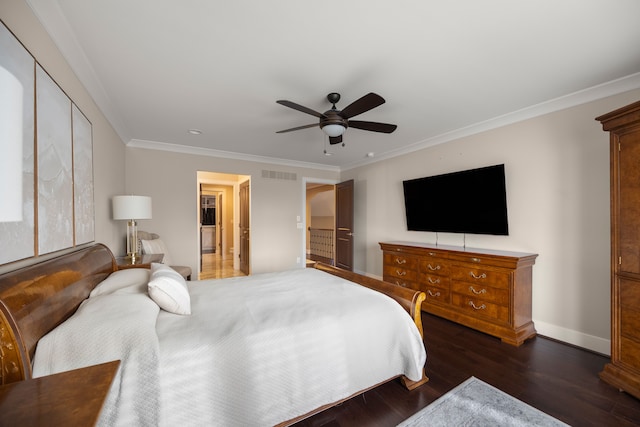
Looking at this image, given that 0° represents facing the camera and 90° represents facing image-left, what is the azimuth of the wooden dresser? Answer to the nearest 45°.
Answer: approximately 45°

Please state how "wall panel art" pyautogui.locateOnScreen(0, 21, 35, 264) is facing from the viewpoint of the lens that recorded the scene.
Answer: facing to the right of the viewer

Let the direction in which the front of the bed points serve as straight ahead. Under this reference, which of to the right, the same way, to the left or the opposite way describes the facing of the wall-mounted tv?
the opposite way

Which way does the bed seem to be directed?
to the viewer's right

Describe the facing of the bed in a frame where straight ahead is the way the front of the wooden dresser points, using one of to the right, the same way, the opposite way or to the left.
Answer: the opposite way

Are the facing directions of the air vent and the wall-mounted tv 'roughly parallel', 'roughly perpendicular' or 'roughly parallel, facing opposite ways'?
roughly perpendicular

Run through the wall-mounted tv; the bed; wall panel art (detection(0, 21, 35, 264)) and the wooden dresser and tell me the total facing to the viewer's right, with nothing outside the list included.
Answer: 2
